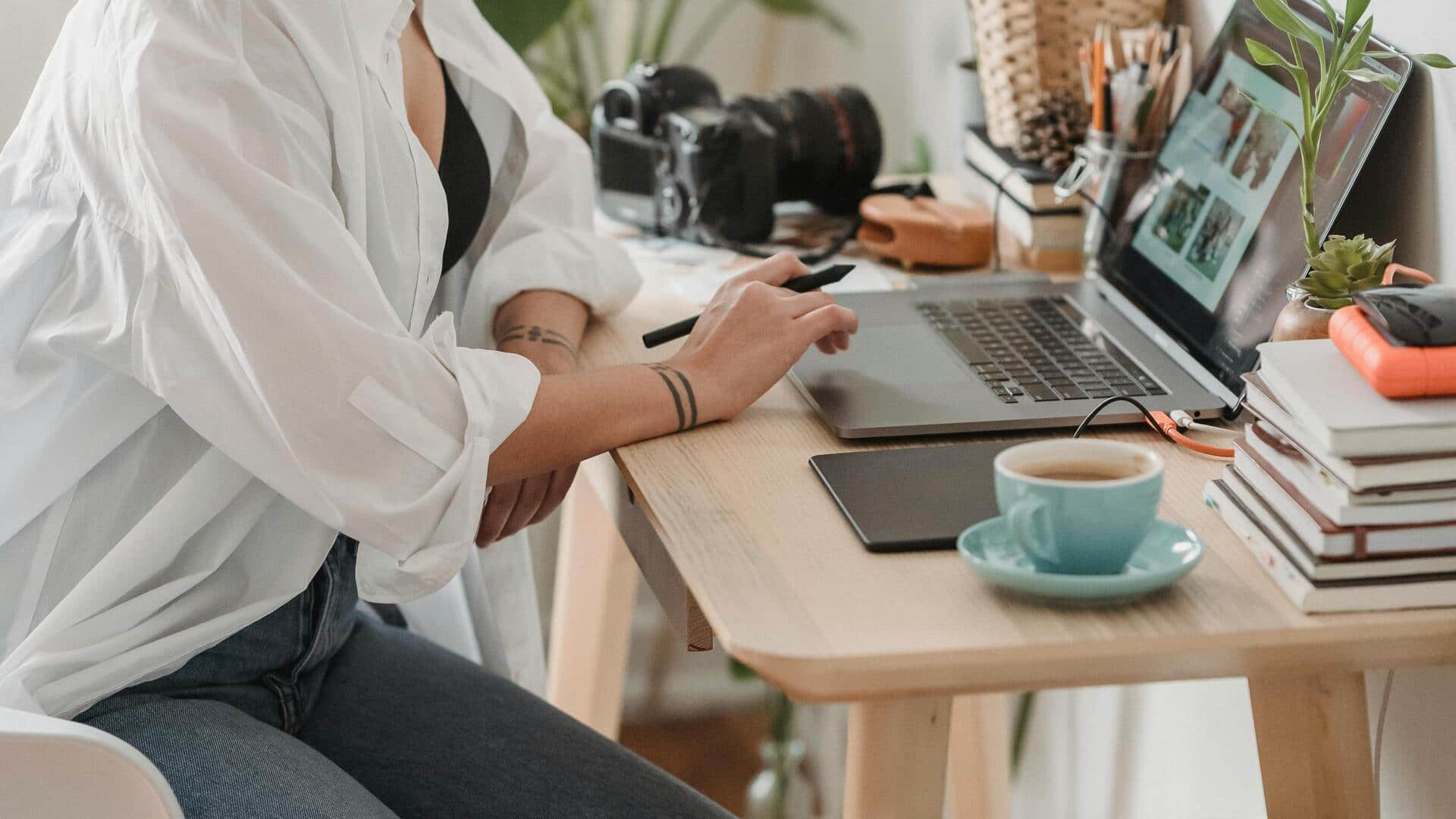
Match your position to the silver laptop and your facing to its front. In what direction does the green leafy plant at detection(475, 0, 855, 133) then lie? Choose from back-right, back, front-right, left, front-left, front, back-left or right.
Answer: right

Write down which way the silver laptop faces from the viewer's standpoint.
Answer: facing the viewer and to the left of the viewer

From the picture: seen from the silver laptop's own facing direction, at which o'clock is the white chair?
The white chair is roughly at 12 o'clock from the silver laptop.
